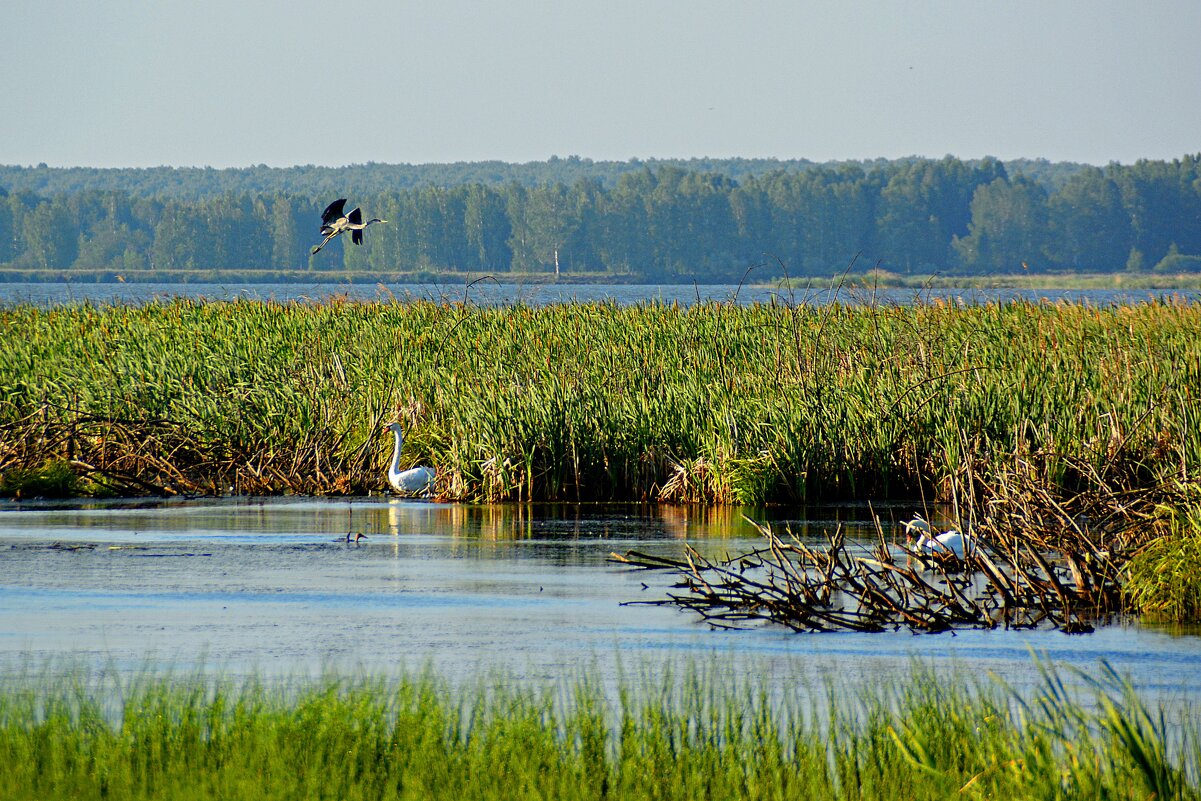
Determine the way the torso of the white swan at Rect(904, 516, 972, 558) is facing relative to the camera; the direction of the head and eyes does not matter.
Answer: to the viewer's left

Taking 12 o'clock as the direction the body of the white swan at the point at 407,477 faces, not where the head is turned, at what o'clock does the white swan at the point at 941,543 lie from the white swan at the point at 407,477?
the white swan at the point at 941,543 is roughly at 8 o'clock from the white swan at the point at 407,477.

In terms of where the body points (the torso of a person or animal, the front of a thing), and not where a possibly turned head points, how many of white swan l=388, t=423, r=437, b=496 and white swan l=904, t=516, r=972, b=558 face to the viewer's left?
2

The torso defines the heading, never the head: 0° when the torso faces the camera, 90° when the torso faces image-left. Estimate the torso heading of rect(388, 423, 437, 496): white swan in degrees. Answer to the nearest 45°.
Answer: approximately 90°

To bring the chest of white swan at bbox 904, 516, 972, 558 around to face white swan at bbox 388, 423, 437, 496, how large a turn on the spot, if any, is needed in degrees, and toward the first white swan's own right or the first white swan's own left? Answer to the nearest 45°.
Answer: approximately 45° to the first white swan's own right
